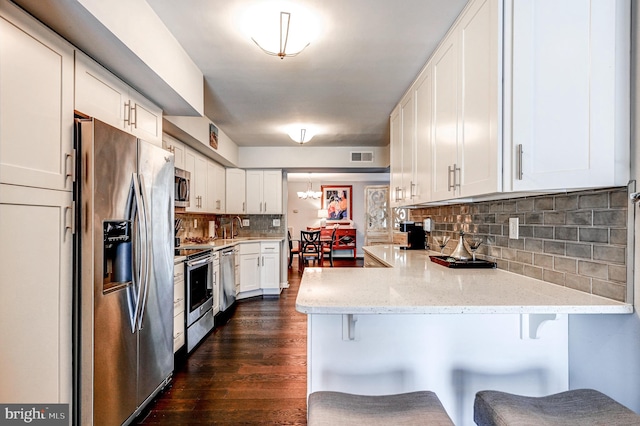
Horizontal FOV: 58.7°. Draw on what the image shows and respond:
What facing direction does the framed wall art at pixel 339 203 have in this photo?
toward the camera

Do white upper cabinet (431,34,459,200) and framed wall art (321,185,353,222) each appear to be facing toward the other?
no

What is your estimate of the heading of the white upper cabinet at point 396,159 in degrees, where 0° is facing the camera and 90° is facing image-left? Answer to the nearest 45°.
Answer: approximately 90°

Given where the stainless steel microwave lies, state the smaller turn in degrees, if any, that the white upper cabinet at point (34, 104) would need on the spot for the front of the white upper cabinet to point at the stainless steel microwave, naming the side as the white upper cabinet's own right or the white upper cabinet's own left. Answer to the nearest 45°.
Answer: approximately 90° to the white upper cabinet's own left

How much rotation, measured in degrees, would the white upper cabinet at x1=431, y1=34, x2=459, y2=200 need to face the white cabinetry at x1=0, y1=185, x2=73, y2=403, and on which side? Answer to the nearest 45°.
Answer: approximately 45° to its left

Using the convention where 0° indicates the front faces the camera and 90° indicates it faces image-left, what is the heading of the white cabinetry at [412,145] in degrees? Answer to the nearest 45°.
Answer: approximately 90°

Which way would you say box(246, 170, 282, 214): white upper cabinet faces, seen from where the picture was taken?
facing the viewer

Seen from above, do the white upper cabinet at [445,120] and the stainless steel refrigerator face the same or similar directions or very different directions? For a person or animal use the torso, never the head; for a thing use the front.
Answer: very different directions

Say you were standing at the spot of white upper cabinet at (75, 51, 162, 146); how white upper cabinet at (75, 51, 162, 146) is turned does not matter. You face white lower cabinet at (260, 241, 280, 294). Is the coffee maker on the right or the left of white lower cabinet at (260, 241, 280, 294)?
right

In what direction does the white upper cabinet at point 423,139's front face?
to the viewer's left

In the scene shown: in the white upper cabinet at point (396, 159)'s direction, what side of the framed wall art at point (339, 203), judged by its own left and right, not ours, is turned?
front

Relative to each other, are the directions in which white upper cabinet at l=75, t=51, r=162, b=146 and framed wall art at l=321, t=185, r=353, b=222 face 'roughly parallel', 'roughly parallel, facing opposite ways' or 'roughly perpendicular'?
roughly perpendicular

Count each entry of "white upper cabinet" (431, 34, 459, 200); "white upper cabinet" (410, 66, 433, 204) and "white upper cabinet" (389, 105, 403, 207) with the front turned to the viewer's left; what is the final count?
3

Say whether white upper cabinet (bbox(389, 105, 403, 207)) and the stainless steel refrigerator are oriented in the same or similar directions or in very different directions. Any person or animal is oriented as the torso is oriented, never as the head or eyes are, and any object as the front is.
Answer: very different directions
